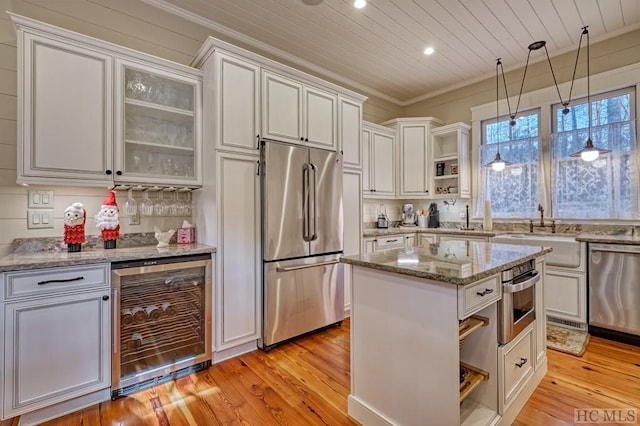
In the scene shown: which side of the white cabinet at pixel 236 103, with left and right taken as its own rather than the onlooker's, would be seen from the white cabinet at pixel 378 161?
left

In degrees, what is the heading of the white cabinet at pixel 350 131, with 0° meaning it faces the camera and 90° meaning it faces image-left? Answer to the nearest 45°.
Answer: approximately 315°

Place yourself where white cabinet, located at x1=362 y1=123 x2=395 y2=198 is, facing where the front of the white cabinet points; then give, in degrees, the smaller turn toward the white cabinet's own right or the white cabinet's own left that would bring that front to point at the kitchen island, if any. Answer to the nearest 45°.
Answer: approximately 45° to the white cabinet's own right

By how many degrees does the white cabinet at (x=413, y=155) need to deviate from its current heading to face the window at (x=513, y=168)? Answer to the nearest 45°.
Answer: approximately 90° to its left

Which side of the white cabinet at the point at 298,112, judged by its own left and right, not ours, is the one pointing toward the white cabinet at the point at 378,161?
left

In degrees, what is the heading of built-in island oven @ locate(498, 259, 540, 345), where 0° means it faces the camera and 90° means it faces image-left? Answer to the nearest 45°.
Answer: approximately 315°

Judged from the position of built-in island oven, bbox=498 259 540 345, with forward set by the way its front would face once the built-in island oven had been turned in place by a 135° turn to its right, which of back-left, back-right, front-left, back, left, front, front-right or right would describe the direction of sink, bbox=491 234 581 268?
right

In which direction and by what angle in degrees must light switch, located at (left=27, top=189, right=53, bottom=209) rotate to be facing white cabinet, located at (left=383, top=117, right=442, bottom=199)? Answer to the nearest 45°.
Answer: approximately 90° to its left
